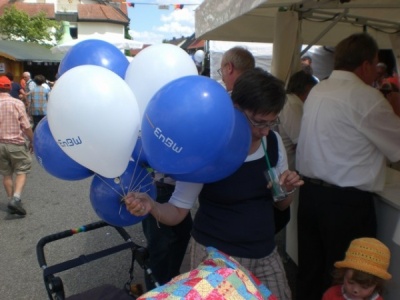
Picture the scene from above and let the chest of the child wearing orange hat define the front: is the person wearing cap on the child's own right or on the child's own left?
on the child's own right

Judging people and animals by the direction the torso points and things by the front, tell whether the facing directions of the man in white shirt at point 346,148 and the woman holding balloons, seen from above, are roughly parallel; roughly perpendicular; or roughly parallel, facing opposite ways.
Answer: roughly perpendicular

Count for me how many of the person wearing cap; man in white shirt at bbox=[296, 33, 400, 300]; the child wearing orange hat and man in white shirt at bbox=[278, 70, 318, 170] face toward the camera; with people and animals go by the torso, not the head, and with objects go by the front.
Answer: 1

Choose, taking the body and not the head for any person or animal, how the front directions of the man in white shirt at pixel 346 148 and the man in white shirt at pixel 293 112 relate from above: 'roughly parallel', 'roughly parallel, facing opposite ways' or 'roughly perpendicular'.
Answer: roughly parallel

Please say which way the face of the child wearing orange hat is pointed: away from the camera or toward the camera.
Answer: toward the camera

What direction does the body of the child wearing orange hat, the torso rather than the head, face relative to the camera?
toward the camera

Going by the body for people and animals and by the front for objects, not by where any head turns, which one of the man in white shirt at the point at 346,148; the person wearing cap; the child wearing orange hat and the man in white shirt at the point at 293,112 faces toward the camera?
the child wearing orange hat

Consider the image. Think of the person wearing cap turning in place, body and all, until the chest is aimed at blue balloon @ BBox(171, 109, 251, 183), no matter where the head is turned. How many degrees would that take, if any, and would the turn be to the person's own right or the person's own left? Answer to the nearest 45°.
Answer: approximately 180°

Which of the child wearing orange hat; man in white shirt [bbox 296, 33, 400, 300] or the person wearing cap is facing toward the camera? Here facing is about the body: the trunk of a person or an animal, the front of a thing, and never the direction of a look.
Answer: the child wearing orange hat

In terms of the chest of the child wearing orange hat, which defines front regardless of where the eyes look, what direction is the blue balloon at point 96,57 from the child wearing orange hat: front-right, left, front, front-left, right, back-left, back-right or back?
right
